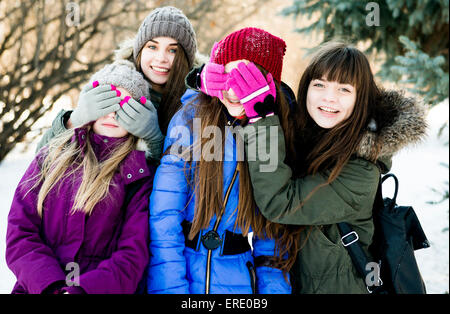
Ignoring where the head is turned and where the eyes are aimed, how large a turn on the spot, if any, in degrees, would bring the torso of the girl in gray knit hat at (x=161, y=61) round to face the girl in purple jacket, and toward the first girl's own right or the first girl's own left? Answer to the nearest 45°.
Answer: approximately 45° to the first girl's own right

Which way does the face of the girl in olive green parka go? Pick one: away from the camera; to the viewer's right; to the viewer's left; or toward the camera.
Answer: toward the camera

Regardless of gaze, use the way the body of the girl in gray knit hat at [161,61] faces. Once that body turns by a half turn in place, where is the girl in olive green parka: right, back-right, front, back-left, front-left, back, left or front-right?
back-right

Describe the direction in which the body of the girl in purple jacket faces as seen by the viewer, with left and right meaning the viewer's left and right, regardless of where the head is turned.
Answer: facing the viewer

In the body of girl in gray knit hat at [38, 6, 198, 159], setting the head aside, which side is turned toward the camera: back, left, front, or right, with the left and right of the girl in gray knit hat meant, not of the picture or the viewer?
front

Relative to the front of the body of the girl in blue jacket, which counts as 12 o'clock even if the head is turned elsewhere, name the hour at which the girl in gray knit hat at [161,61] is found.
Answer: The girl in gray knit hat is roughly at 5 o'clock from the girl in blue jacket.

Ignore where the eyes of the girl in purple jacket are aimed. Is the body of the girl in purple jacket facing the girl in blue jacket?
no

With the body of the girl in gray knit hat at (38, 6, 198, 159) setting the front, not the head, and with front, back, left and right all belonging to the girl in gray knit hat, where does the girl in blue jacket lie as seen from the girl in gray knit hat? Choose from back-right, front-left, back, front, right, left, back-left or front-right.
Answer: front

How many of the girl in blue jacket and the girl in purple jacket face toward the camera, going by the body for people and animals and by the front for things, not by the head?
2

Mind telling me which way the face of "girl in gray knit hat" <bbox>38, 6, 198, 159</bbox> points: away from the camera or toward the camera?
toward the camera

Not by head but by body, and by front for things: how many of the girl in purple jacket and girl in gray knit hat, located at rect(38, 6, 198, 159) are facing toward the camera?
2

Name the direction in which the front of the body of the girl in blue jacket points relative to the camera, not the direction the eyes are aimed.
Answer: toward the camera

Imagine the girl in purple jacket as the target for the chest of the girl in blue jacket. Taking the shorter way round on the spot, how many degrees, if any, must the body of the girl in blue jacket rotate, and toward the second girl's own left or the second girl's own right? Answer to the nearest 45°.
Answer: approximately 90° to the second girl's own right

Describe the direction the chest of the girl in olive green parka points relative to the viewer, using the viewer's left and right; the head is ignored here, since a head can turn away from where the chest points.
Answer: facing the viewer and to the left of the viewer

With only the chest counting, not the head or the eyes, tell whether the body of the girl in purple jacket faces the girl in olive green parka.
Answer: no

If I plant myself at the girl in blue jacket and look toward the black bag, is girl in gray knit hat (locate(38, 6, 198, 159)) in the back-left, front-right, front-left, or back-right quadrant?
back-left

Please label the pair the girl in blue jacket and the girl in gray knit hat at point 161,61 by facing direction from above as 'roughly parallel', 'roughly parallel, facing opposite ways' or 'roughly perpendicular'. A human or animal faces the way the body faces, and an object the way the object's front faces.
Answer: roughly parallel

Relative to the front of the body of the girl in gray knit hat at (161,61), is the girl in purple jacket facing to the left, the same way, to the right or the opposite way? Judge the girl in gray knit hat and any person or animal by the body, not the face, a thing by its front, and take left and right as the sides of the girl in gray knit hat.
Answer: the same way
